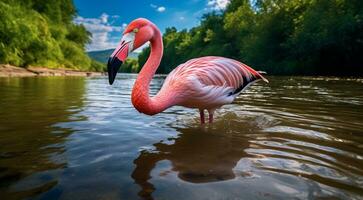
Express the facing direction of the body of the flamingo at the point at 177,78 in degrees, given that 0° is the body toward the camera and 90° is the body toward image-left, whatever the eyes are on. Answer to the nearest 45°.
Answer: approximately 90°
